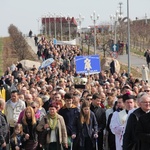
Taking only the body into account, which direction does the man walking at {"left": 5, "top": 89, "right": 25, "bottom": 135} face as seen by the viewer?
toward the camera

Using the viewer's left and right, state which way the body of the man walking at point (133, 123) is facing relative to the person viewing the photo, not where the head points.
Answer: facing the viewer and to the right of the viewer

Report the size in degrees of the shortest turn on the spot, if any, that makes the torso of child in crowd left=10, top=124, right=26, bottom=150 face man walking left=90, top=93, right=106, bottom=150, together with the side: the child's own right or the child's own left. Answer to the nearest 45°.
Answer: approximately 90° to the child's own left

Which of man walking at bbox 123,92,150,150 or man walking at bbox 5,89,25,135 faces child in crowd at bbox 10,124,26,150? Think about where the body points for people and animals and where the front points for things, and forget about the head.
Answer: man walking at bbox 5,89,25,135

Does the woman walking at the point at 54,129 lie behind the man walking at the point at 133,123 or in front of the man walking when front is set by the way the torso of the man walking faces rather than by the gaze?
behind

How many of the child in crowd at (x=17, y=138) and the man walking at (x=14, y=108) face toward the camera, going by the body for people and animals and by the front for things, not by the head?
2

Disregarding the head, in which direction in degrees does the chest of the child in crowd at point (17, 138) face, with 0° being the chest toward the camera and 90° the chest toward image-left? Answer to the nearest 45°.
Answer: approximately 0°

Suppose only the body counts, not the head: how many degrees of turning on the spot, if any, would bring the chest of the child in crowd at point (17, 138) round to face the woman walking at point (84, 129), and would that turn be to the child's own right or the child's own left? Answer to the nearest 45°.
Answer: approximately 90° to the child's own left

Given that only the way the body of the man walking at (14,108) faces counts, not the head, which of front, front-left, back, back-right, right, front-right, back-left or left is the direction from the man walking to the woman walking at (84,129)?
front-left

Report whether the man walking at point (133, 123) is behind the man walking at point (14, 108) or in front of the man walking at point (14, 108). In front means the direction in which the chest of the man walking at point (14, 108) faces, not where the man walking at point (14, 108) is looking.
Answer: in front

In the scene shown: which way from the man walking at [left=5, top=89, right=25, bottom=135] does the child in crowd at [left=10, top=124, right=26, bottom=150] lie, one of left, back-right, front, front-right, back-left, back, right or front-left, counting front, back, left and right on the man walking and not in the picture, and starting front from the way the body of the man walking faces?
front
